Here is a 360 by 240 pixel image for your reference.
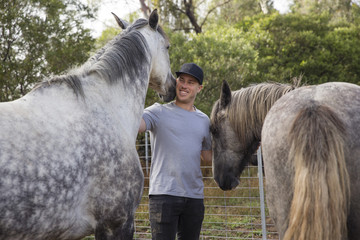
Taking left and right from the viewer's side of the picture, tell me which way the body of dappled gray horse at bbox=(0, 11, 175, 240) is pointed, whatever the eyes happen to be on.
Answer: facing away from the viewer and to the right of the viewer

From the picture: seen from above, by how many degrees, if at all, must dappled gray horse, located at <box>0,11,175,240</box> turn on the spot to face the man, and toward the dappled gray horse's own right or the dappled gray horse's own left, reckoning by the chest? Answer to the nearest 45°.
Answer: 0° — it already faces them

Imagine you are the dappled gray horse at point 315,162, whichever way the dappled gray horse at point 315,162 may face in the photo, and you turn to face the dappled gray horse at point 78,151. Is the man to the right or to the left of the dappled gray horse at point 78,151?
right
